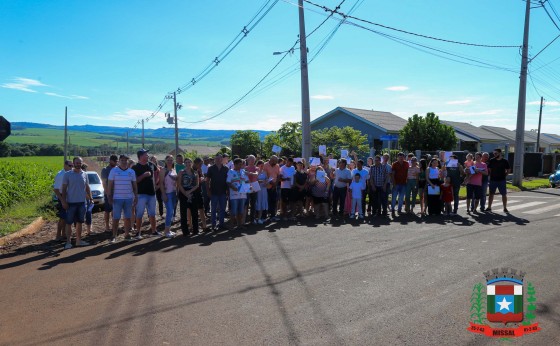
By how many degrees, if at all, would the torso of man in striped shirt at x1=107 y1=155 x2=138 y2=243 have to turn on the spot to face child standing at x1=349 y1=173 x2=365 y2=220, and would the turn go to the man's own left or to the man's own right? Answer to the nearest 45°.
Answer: approximately 90° to the man's own left

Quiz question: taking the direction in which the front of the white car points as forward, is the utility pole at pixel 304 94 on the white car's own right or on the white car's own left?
on the white car's own left

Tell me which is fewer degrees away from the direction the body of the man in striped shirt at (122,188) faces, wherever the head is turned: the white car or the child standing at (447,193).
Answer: the child standing

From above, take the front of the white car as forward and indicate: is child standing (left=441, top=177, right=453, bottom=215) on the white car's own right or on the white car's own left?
on the white car's own left

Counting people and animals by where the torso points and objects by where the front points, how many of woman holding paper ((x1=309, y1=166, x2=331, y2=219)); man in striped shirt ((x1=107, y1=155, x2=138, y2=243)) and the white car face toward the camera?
3

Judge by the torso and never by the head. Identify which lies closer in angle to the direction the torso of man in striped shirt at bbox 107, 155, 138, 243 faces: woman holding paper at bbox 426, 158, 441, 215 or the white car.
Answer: the woman holding paper

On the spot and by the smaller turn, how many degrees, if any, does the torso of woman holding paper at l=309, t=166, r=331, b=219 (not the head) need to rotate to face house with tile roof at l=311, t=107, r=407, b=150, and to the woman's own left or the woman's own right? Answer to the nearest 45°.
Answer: approximately 180°

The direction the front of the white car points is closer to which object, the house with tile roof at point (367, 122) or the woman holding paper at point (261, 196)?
the woman holding paper

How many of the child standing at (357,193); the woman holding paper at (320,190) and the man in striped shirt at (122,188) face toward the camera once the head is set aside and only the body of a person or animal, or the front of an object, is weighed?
3

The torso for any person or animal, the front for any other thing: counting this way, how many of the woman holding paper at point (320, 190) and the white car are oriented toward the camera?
2
